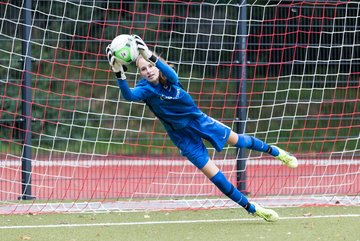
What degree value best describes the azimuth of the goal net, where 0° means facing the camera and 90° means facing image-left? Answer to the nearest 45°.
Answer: approximately 0°
